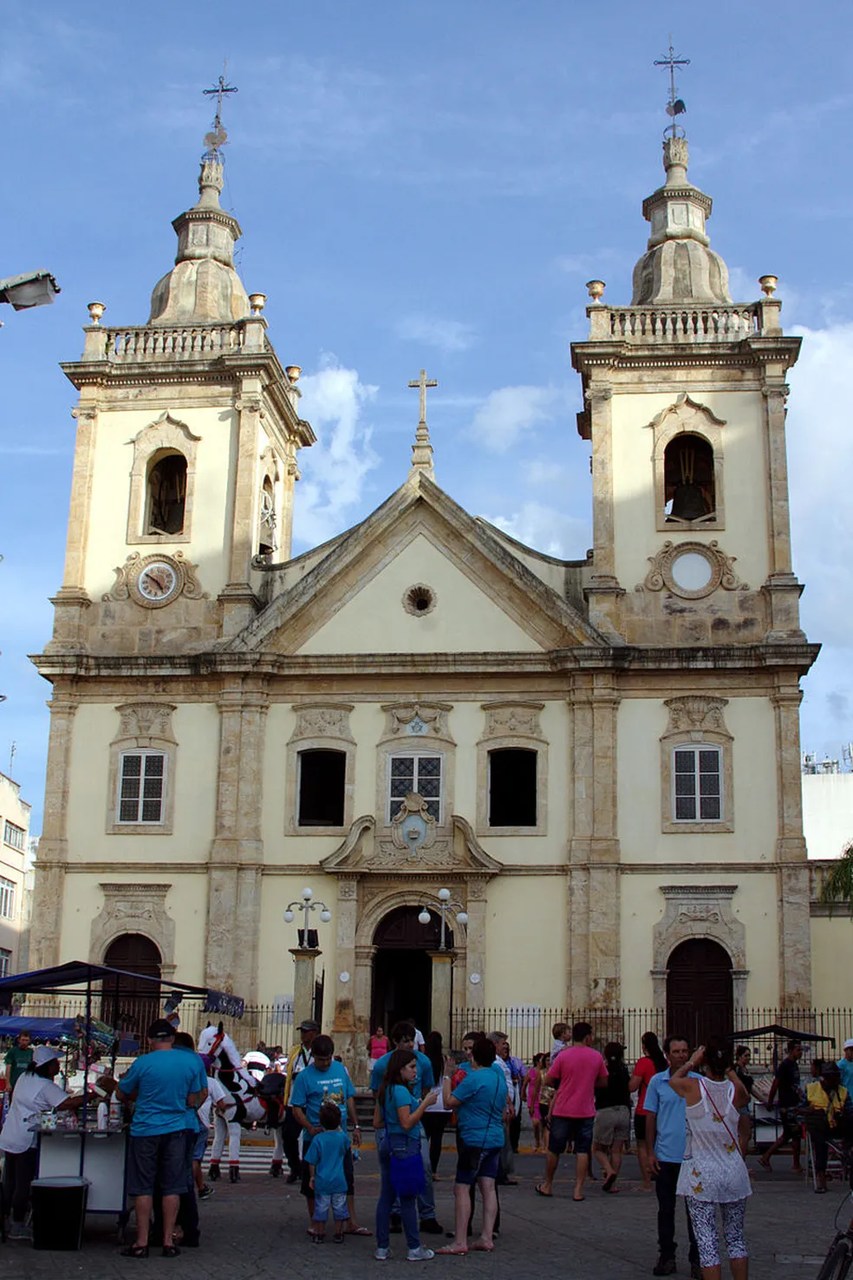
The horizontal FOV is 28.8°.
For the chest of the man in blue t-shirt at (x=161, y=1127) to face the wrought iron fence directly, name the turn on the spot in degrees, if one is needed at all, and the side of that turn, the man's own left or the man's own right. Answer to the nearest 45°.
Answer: approximately 45° to the man's own right

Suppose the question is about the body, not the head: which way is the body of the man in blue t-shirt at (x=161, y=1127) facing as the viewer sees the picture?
away from the camera

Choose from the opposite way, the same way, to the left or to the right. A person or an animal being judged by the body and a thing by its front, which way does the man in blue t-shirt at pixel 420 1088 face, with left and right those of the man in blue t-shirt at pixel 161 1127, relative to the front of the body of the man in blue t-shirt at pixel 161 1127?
the opposite way

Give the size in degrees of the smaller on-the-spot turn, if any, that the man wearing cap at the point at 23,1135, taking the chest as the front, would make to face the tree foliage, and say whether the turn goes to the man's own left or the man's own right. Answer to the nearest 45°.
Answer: approximately 45° to the man's own left

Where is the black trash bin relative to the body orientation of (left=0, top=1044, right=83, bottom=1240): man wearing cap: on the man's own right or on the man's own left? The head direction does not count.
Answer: on the man's own right

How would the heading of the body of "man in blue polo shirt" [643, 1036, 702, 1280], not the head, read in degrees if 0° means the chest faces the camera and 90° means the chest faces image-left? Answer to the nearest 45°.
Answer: approximately 315°

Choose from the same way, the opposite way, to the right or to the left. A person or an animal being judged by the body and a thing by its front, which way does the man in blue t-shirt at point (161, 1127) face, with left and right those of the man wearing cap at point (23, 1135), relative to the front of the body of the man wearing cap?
to the left

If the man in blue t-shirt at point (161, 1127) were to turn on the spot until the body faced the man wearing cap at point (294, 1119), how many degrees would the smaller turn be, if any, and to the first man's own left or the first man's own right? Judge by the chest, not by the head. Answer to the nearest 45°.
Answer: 0° — they already face them

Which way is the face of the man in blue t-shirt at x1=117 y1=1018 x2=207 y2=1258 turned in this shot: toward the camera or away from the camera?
away from the camera
